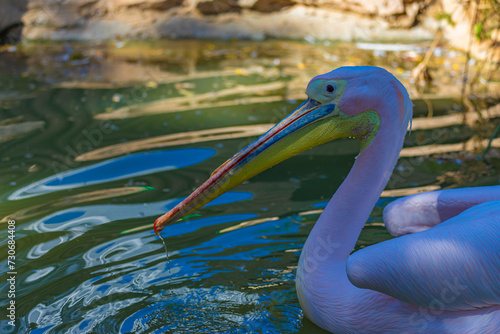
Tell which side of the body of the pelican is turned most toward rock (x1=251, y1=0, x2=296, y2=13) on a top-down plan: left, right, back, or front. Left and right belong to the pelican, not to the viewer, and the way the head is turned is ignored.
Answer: right

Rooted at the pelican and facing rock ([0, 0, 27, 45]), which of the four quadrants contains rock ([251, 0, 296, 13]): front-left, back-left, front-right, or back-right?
front-right

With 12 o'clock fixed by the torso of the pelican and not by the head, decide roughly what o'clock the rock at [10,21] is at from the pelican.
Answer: The rock is roughly at 2 o'clock from the pelican.

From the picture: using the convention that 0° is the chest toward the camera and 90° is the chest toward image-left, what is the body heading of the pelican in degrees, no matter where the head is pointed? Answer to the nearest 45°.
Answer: approximately 90°
